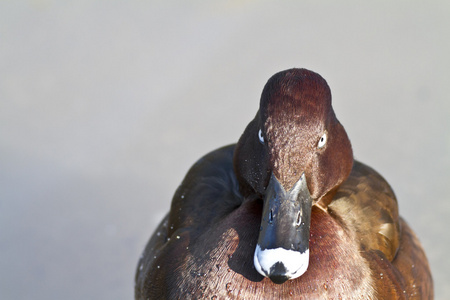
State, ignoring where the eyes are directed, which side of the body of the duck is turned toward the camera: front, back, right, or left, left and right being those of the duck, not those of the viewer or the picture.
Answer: front
